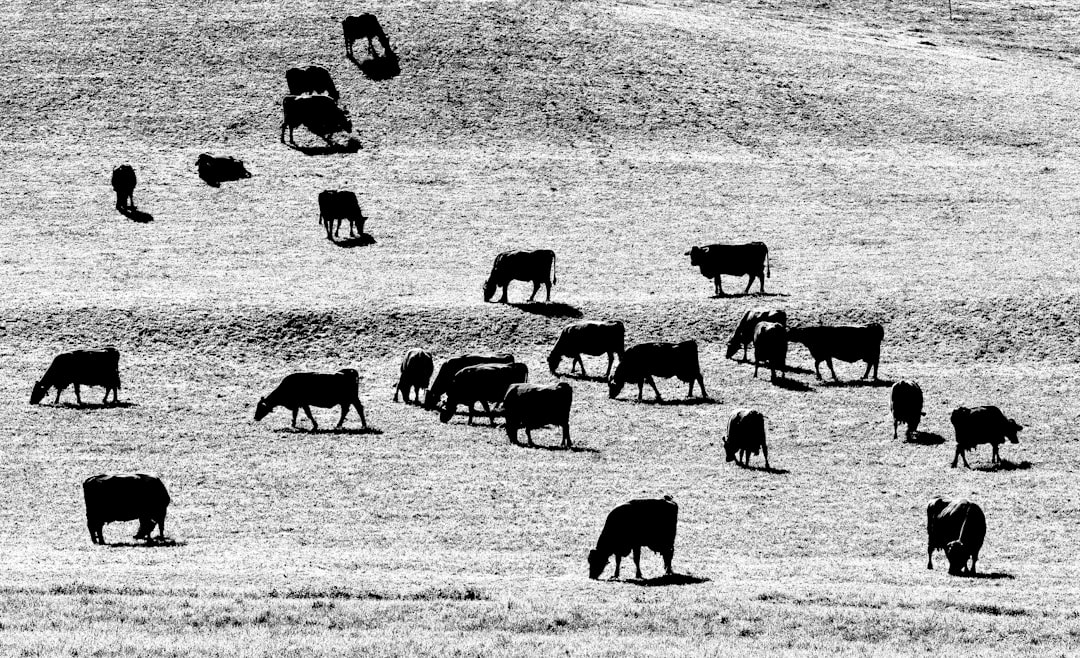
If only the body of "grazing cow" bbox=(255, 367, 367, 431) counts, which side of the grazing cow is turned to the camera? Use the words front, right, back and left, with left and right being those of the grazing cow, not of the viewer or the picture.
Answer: left

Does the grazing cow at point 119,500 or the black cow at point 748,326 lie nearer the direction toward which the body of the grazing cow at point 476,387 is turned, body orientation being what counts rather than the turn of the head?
the grazing cow

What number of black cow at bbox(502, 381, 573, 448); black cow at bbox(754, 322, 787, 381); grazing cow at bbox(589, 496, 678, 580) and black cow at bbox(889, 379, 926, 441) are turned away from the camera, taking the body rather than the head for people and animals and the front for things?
2

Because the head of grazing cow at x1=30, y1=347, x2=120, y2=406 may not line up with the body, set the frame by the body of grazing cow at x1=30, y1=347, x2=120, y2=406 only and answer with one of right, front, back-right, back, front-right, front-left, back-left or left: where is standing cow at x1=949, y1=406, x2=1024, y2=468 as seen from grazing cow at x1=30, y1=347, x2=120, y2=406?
back-left

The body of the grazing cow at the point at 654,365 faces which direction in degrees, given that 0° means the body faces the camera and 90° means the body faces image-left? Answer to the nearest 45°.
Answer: approximately 90°

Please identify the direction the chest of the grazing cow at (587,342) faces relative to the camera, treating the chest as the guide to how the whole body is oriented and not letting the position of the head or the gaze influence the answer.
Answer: to the viewer's left

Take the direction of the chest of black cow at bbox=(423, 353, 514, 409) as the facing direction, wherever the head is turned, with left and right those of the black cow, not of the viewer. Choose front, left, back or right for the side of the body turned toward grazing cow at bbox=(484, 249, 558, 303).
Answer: right

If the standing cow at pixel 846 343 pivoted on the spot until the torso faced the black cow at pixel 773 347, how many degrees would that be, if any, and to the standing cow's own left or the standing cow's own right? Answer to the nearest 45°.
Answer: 0° — it already faces it

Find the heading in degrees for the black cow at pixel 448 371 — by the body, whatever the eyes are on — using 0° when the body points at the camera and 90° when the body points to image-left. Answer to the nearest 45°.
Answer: approximately 90°

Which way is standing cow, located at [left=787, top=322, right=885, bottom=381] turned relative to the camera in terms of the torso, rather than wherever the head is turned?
to the viewer's left

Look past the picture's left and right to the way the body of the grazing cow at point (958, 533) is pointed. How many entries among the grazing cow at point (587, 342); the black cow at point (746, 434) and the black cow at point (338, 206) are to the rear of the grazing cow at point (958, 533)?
3

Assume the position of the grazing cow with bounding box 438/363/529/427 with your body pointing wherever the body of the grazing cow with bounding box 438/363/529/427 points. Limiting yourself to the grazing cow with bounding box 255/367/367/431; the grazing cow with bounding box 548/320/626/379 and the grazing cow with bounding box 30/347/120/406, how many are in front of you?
2

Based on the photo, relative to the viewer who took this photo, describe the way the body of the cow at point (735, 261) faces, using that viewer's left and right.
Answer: facing to the left of the viewer

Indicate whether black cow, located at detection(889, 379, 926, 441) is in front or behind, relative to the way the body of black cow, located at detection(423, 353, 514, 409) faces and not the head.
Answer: behind

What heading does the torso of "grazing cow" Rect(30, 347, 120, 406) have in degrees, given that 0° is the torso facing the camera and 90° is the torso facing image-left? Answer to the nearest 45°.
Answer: approximately 90°
